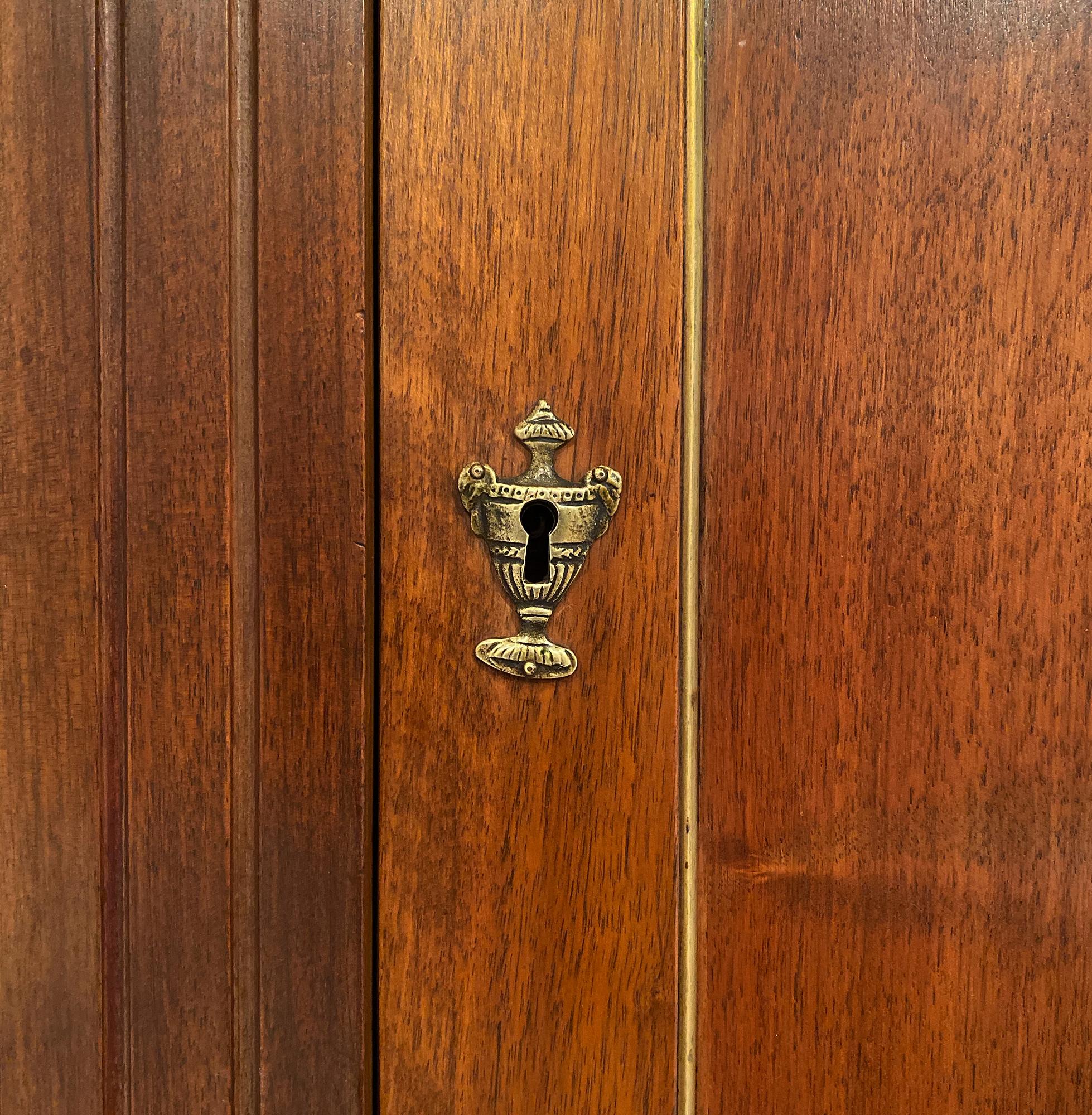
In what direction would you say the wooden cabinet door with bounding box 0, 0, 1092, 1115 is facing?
toward the camera
